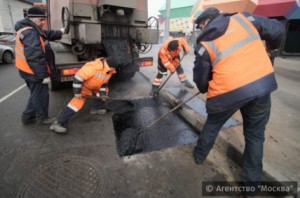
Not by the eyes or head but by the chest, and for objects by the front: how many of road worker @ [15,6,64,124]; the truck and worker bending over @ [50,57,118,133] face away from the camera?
1

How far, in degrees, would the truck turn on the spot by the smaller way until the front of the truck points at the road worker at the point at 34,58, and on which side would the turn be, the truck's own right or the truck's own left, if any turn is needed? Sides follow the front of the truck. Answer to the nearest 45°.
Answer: approximately 135° to the truck's own left

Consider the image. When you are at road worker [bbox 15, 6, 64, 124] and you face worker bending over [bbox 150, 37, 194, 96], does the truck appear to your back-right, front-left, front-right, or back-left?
front-left

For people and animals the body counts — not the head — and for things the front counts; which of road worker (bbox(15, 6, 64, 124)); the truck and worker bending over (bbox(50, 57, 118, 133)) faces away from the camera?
the truck

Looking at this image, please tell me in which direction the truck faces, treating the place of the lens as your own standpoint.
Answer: facing away from the viewer

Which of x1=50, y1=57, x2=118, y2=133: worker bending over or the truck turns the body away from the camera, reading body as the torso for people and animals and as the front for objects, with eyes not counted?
the truck

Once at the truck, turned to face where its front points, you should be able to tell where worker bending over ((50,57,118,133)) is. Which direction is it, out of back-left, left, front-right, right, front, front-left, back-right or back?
back

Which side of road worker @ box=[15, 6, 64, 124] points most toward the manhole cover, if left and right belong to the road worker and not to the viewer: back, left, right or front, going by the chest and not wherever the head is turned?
right

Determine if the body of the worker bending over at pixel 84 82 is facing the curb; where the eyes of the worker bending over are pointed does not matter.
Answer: yes

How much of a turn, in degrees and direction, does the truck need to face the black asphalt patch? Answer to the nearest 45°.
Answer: approximately 180°

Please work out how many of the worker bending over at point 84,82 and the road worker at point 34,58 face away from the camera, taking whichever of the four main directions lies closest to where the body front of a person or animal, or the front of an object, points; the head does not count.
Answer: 0

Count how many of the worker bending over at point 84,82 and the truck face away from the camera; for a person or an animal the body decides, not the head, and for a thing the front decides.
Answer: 1

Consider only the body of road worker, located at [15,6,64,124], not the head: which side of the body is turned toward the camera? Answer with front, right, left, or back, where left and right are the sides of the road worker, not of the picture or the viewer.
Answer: right
